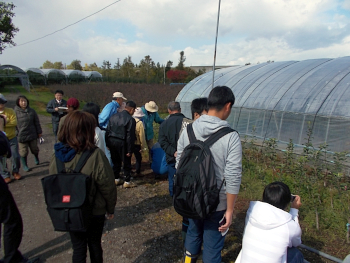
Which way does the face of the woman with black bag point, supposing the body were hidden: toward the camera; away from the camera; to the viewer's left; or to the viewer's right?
away from the camera

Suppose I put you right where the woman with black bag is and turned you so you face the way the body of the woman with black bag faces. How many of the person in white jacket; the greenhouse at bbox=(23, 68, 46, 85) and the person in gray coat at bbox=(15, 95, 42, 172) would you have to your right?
1

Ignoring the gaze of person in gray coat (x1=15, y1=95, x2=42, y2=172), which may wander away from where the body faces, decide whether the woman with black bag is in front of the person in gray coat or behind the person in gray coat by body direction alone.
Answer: in front

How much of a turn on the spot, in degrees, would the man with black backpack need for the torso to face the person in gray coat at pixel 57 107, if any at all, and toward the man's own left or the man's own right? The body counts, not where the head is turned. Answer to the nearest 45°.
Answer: approximately 90° to the man's own left

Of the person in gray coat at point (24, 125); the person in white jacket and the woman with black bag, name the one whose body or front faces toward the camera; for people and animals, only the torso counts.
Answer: the person in gray coat

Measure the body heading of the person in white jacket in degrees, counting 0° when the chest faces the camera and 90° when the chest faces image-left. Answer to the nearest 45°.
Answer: approximately 225°

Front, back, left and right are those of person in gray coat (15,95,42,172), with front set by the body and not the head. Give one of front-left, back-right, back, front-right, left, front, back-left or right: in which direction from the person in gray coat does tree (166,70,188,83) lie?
back-left

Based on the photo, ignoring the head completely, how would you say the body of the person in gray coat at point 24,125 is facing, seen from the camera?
toward the camera

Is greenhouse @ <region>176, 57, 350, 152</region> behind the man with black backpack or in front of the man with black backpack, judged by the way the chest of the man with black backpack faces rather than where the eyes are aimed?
in front

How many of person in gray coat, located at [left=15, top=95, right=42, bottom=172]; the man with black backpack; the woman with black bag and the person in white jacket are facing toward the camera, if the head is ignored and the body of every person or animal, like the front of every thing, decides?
1

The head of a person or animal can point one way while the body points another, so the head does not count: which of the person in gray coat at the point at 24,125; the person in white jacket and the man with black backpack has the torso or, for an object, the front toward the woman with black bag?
the person in gray coat

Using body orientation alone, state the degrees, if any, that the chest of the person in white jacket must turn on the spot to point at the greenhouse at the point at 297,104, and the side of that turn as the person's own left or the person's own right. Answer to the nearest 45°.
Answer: approximately 45° to the person's own left

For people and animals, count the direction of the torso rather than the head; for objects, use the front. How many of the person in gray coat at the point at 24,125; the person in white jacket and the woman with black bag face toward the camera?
1

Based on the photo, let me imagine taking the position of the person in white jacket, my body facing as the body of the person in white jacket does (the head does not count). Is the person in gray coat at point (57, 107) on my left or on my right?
on my left

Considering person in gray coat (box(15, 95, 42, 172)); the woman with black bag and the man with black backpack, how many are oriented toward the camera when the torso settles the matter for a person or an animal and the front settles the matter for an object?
1

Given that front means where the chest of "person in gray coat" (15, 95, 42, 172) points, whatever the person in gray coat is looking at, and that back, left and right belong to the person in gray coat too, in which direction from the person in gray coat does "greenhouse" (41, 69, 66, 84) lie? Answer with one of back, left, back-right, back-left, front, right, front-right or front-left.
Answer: back

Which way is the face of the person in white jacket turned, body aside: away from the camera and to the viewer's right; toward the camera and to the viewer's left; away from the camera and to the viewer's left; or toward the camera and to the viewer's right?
away from the camera and to the viewer's right

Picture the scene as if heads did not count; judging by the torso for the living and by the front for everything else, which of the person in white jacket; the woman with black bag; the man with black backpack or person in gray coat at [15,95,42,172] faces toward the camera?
the person in gray coat

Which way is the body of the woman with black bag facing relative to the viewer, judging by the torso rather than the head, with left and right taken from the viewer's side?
facing away from the viewer and to the right of the viewer
